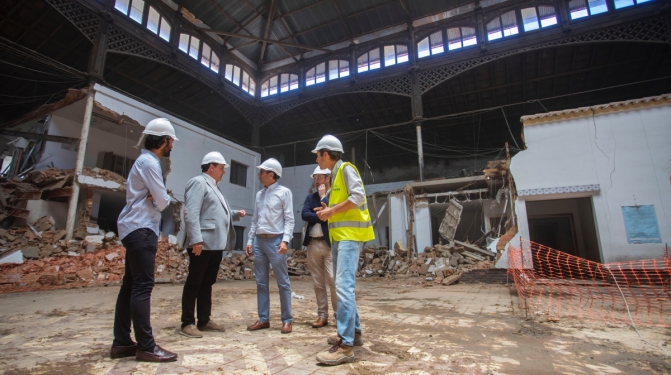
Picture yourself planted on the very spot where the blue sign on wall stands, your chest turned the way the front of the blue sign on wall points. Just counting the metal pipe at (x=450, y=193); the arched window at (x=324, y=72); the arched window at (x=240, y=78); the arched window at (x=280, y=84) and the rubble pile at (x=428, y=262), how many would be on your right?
5

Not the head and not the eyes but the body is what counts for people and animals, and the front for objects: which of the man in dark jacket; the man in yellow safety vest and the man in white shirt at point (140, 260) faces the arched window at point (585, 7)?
the man in white shirt

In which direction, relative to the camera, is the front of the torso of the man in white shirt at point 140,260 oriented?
to the viewer's right

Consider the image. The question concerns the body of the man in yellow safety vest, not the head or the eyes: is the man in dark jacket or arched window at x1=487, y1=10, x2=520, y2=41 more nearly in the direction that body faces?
the man in dark jacket

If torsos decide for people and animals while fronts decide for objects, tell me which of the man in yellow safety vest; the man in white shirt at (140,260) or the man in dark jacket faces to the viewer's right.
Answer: the man in white shirt

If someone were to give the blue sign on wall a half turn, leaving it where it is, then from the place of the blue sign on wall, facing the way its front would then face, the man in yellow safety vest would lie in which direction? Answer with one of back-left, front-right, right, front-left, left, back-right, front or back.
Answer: back

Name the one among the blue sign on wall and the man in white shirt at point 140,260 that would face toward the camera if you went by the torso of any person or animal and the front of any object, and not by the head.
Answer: the blue sign on wall

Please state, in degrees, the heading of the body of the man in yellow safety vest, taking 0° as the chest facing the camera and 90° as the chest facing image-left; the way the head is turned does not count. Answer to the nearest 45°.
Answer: approximately 90°

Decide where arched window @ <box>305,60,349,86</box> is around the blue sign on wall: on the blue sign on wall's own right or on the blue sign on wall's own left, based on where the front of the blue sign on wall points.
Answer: on the blue sign on wall's own right

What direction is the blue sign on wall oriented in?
toward the camera

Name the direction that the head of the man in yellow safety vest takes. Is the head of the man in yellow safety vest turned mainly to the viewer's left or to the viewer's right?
to the viewer's left

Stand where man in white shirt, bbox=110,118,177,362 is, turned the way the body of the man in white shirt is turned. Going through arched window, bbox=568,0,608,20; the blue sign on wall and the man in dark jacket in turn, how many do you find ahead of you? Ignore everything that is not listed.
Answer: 3

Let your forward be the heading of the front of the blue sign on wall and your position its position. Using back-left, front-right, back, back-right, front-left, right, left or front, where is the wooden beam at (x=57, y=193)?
front-right

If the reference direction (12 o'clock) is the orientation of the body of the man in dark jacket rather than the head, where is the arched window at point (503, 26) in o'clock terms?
The arched window is roughly at 6 o'clock from the man in dark jacket.

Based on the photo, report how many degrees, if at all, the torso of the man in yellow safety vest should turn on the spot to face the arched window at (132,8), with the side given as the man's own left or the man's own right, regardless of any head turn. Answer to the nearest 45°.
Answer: approximately 45° to the man's own right

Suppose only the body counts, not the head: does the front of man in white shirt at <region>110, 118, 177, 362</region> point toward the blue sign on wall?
yes
